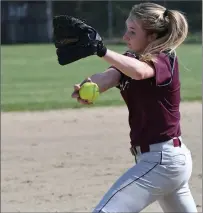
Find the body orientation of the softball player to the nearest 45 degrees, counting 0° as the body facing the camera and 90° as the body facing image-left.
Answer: approximately 90°
